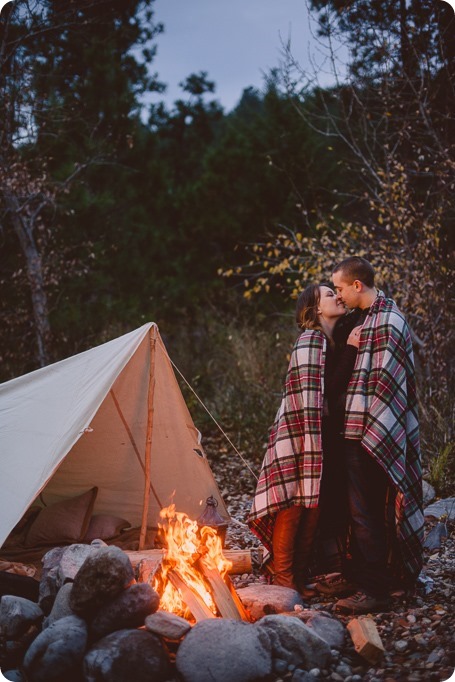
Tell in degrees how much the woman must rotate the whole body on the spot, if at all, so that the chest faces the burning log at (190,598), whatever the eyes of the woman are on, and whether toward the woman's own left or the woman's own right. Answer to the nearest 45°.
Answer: approximately 135° to the woman's own right

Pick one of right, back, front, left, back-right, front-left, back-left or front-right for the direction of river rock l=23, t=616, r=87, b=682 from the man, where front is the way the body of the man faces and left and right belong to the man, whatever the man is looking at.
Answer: front-left

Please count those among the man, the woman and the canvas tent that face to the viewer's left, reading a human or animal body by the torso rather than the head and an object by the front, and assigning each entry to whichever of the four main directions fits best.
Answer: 1

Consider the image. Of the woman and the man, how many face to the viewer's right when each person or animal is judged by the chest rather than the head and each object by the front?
1

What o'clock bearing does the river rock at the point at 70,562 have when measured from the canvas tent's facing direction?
The river rock is roughly at 2 o'clock from the canvas tent.

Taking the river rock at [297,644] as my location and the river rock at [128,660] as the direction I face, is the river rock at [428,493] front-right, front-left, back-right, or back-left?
back-right

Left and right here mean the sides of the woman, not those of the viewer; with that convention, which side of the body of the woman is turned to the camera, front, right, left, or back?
right

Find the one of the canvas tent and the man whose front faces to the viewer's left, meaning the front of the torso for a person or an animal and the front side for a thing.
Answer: the man

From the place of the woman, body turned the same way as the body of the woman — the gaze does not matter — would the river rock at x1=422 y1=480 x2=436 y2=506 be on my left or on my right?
on my left

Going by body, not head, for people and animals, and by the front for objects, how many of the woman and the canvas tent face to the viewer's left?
0

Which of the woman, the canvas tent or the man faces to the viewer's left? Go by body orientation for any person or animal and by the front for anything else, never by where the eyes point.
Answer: the man

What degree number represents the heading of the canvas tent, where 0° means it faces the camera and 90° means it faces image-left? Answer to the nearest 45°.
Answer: approximately 315°

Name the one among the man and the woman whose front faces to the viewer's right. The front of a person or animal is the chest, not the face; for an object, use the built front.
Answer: the woman

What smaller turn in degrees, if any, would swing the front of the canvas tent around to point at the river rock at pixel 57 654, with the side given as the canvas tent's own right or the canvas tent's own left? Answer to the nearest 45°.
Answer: approximately 45° to the canvas tent's own right

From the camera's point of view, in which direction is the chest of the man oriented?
to the viewer's left

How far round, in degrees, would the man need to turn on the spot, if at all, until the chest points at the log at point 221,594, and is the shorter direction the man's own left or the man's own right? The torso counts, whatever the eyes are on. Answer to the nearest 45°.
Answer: approximately 45° to the man's own left
